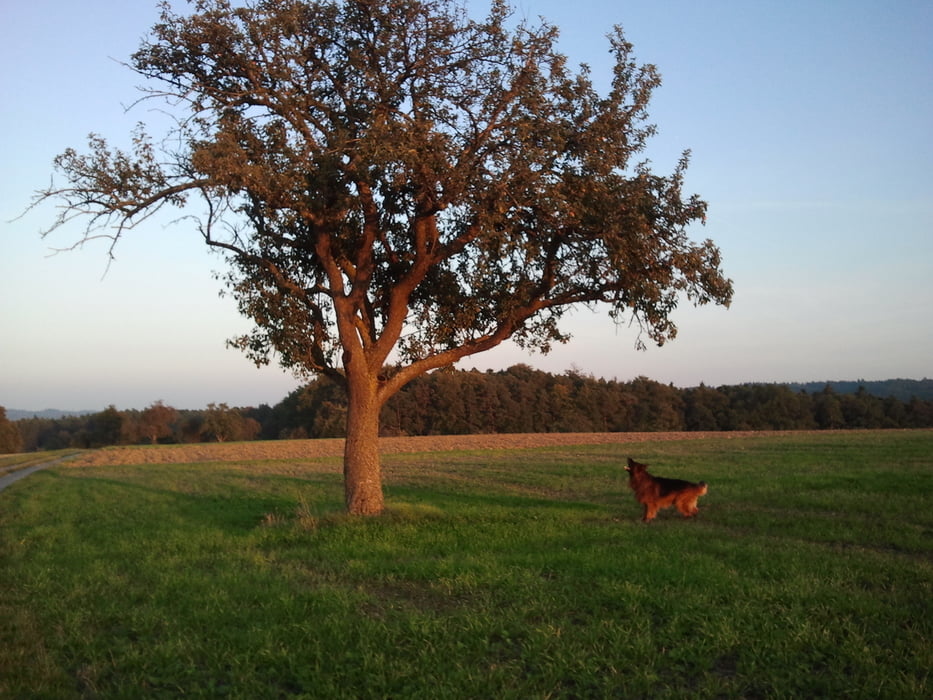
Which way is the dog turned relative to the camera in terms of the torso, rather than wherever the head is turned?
to the viewer's left
